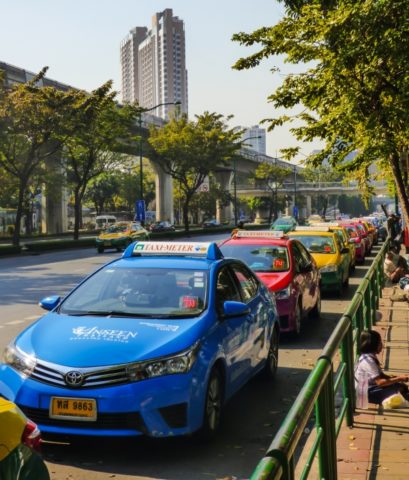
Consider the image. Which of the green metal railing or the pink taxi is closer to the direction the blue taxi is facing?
the green metal railing

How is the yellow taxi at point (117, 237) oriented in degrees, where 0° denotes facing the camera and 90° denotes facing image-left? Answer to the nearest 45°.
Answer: approximately 45°

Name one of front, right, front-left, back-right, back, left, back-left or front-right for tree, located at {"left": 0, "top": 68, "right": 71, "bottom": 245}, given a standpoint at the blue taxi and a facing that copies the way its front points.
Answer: back-right

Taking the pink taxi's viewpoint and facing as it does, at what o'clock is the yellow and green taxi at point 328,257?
The yellow and green taxi is roughly at 5 o'clock from the pink taxi.

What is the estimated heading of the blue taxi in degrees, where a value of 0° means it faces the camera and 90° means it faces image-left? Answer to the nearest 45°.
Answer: approximately 45°

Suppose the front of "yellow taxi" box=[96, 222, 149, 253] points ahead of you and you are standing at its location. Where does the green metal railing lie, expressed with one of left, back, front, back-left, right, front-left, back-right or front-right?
front-left

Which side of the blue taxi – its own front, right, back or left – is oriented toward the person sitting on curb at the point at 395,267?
back

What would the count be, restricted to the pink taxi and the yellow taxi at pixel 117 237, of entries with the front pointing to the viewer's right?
0
